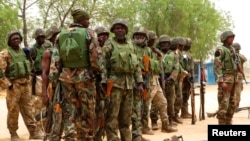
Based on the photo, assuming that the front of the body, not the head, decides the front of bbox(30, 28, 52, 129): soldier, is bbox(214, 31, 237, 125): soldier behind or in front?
in front

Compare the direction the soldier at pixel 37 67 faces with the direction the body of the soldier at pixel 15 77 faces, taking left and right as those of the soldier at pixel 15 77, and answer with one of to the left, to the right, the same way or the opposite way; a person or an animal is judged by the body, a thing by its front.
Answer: the same way

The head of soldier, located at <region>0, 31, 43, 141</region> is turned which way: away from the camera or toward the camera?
toward the camera

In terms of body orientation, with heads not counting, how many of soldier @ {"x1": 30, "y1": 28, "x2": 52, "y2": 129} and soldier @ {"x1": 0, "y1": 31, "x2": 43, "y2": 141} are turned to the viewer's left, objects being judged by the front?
0

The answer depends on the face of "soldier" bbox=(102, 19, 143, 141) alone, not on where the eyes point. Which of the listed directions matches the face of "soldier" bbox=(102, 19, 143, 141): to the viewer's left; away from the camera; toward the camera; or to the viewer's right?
toward the camera

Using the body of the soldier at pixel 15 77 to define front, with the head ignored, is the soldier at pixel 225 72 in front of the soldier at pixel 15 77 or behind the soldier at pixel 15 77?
in front

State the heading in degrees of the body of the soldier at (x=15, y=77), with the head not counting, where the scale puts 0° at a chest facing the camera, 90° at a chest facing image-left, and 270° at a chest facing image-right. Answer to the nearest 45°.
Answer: approximately 315°

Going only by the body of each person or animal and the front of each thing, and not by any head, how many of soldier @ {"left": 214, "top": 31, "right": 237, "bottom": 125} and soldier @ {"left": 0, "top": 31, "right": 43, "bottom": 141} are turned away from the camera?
0
